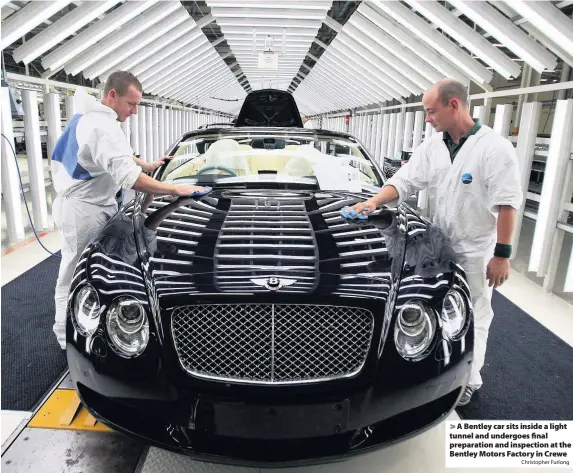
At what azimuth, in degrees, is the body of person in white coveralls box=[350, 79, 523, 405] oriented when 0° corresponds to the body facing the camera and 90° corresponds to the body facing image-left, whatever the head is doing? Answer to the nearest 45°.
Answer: approximately 45°

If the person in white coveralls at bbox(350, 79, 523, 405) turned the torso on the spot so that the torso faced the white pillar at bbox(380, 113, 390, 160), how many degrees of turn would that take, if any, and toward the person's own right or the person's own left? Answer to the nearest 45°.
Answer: approximately 135° to the person's own right

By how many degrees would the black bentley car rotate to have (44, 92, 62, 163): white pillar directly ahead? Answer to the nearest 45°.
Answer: approximately 135° to its right

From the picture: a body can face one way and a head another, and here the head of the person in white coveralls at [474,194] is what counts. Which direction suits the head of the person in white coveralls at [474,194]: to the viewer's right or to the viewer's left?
to the viewer's left

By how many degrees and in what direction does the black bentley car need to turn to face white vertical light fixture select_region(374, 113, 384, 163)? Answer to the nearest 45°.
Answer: approximately 180°

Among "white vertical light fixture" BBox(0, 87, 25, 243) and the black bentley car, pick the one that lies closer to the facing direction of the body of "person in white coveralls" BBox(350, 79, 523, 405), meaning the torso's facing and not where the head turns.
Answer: the black bentley car

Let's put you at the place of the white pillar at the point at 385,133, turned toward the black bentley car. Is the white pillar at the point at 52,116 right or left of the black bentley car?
right

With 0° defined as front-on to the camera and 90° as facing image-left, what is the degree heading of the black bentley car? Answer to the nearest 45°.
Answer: approximately 0°

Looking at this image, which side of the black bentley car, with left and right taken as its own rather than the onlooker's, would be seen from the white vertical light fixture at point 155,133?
back

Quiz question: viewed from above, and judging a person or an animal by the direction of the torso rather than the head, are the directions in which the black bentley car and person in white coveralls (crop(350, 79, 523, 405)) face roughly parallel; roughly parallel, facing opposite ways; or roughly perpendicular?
roughly perpendicular

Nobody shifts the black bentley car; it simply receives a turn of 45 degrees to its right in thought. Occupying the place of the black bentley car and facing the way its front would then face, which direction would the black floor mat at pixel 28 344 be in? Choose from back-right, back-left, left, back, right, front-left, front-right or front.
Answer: right

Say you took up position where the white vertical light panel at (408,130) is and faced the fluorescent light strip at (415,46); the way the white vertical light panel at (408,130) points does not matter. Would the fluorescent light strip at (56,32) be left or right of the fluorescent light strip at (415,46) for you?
right
